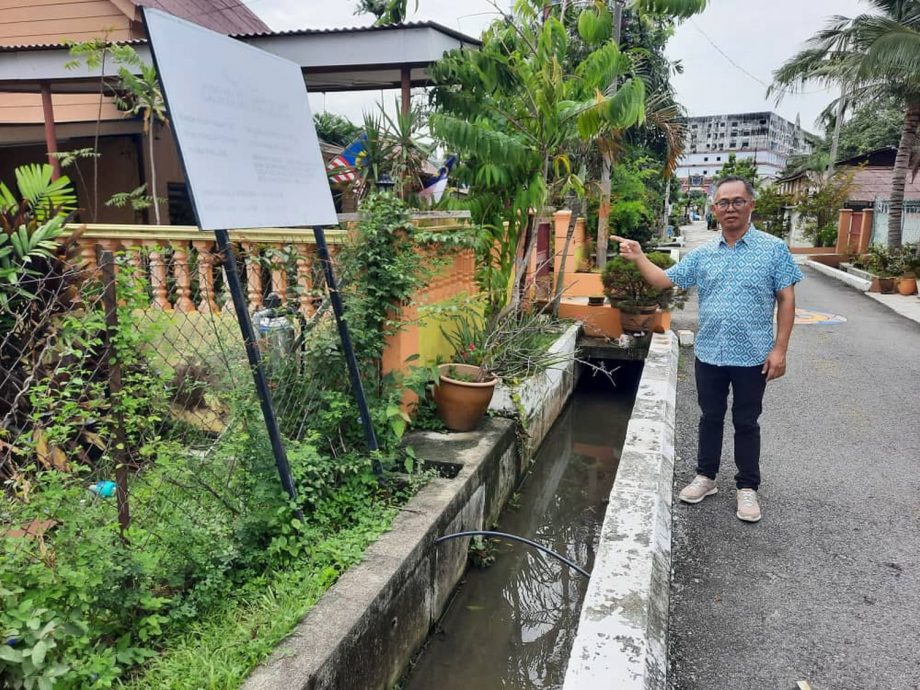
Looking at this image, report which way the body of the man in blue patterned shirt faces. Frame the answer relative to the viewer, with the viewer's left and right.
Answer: facing the viewer

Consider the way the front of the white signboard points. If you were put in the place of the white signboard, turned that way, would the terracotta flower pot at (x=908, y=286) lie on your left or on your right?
on your left

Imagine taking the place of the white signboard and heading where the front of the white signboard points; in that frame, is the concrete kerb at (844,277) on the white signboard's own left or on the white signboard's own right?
on the white signboard's own left

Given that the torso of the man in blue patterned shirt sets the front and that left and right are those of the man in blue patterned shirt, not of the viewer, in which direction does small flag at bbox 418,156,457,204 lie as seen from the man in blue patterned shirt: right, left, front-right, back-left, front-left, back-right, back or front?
back-right

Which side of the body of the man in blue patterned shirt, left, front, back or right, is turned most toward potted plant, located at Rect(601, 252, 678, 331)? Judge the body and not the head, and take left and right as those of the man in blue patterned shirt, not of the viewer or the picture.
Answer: back

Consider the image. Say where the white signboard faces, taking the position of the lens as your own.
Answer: facing the viewer and to the right of the viewer

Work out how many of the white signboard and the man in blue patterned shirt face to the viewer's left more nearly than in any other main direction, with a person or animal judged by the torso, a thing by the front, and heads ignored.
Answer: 0

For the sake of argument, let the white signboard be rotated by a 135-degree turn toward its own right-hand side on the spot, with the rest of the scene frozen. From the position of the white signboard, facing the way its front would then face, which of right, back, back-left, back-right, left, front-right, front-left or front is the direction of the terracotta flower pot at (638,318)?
back-right
